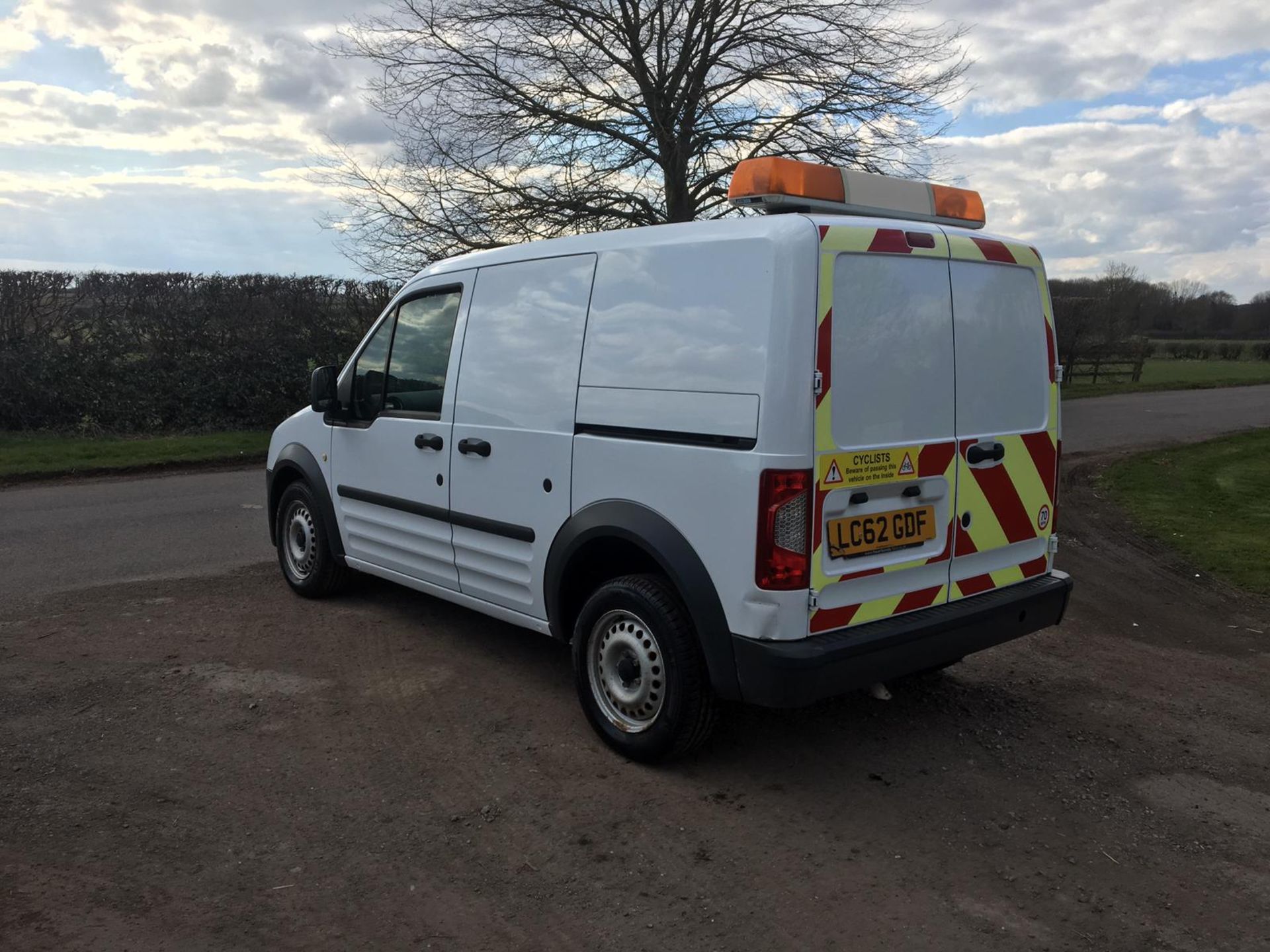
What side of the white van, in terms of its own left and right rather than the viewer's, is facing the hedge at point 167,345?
front

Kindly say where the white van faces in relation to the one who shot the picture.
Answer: facing away from the viewer and to the left of the viewer
